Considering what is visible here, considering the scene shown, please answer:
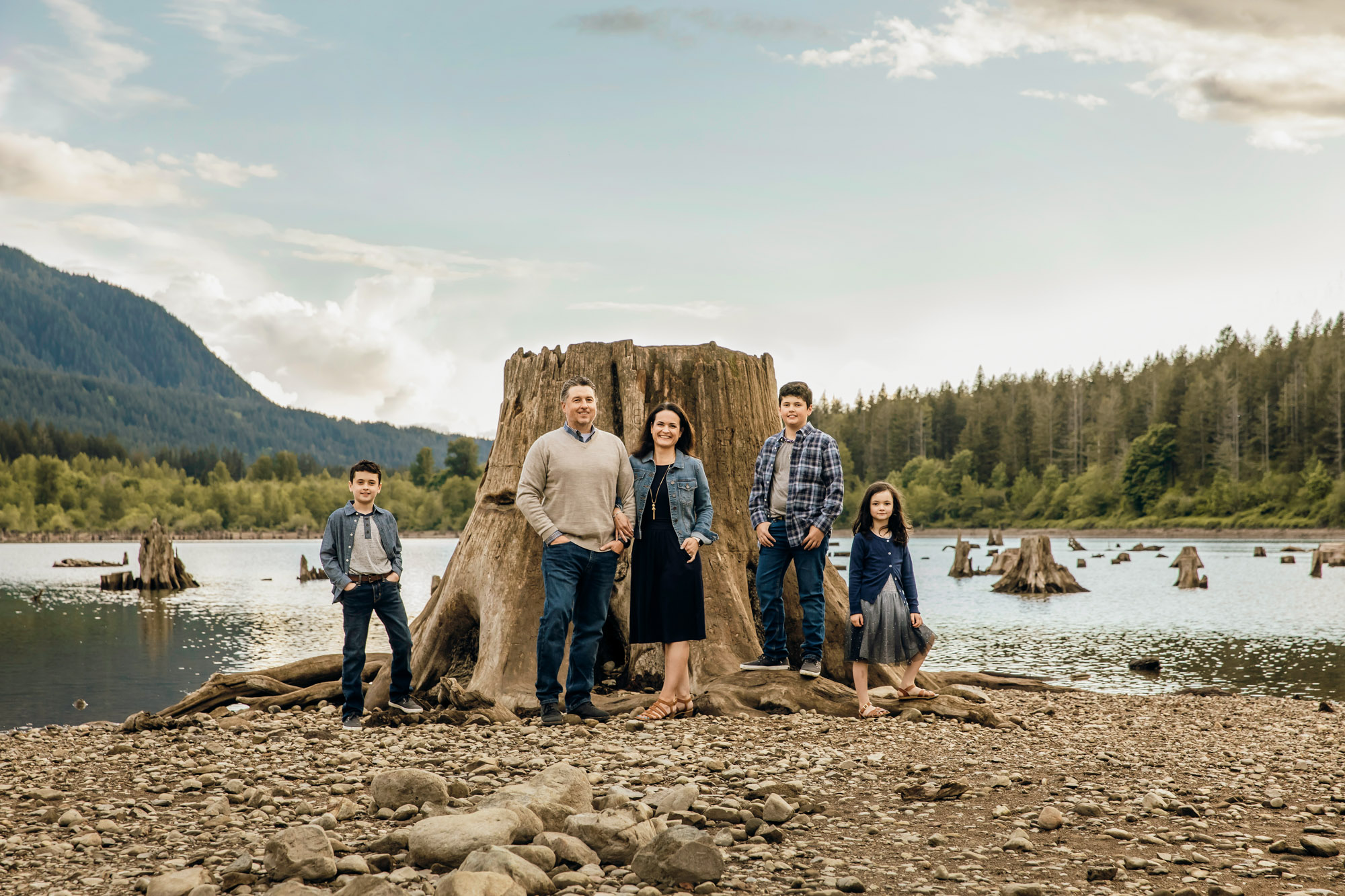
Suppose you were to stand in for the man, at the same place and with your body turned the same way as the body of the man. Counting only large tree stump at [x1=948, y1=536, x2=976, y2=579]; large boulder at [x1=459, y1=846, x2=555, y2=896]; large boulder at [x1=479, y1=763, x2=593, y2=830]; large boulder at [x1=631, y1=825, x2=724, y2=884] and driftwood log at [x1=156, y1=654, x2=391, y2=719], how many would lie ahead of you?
3

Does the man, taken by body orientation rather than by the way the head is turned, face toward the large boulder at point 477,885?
yes

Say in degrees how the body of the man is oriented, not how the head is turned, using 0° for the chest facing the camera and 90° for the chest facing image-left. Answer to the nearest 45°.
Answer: approximately 0°

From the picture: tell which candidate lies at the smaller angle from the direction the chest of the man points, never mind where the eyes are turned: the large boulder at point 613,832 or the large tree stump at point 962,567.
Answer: the large boulder

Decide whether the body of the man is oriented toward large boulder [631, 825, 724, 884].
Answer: yes

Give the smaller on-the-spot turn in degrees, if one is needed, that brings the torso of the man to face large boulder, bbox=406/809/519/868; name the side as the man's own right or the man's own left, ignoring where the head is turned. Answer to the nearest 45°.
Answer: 0° — they already face it
